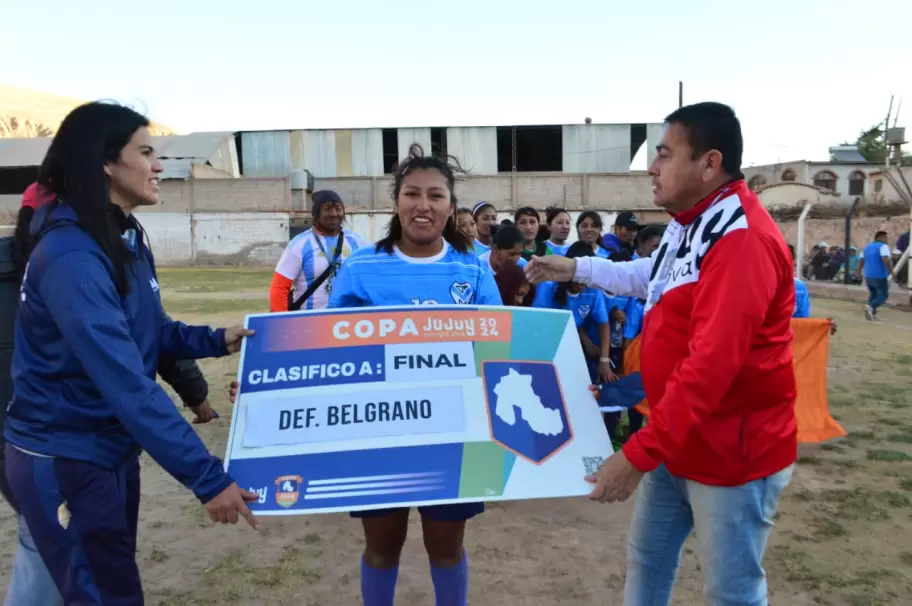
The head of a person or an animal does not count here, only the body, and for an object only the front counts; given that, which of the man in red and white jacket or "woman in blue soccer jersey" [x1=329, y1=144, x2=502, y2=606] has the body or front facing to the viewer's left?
the man in red and white jacket

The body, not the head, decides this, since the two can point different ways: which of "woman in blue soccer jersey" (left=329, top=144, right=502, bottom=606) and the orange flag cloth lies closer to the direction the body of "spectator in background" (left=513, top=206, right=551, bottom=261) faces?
the woman in blue soccer jersey

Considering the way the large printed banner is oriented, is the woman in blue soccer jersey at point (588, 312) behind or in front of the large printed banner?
behind

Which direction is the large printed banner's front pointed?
toward the camera

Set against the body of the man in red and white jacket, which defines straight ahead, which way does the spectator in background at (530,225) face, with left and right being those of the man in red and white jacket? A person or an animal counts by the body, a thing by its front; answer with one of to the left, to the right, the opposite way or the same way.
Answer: to the left

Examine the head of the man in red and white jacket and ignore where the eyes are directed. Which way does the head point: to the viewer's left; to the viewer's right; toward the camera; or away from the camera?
to the viewer's left

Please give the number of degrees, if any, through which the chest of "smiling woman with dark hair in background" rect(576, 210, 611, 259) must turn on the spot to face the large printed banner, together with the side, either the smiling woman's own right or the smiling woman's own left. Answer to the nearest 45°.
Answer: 0° — they already face it

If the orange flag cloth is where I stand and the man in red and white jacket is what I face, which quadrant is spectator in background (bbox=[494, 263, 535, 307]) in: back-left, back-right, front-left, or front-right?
front-right

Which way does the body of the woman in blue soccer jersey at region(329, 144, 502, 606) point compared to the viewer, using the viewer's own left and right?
facing the viewer

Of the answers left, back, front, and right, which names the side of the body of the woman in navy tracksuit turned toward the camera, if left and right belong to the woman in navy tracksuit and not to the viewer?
right

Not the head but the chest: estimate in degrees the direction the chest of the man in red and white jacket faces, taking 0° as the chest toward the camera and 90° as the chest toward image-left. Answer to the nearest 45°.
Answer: approximately 90°
